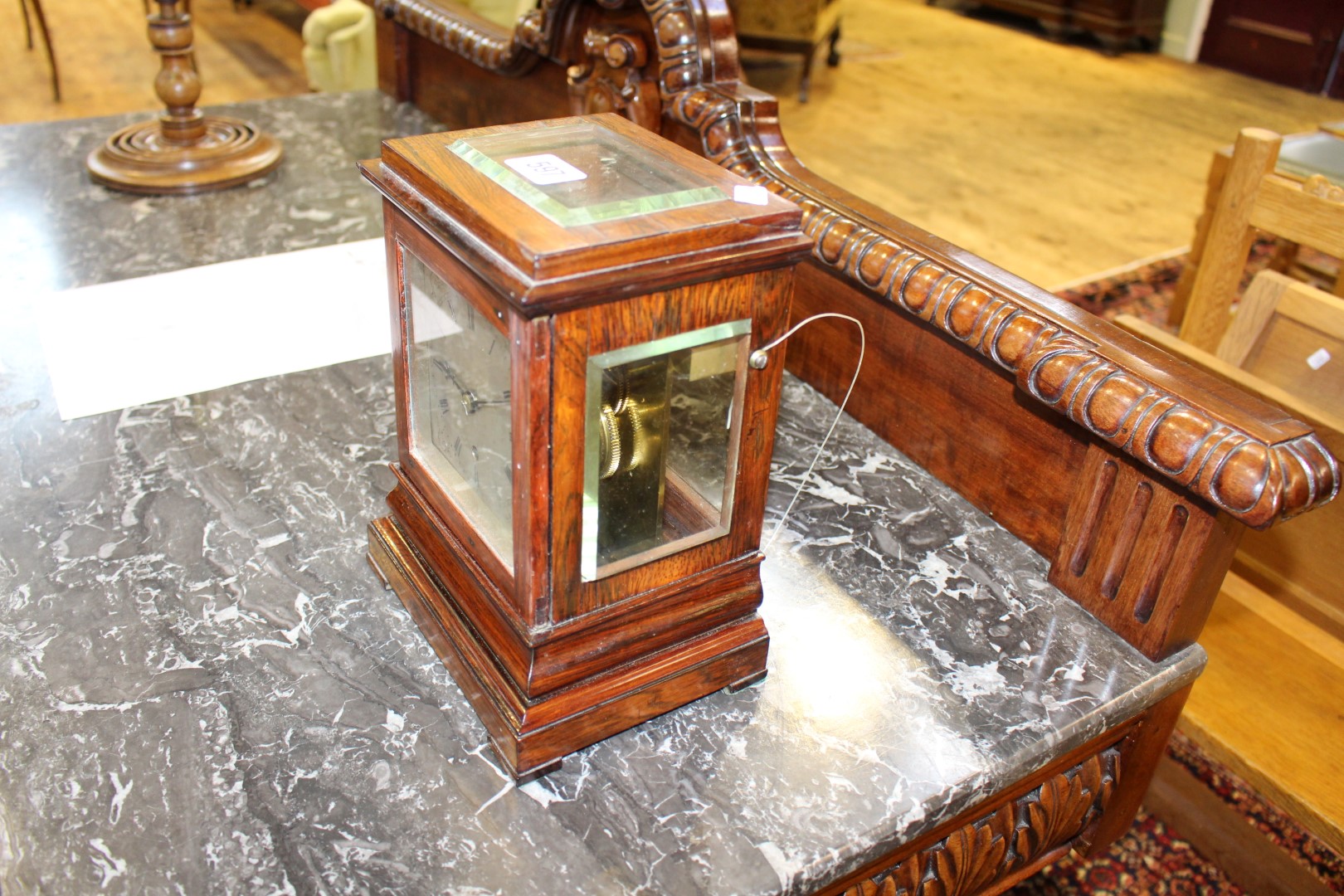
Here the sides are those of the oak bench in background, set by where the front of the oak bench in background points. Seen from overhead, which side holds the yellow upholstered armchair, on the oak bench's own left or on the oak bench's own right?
on the oak bench's own right

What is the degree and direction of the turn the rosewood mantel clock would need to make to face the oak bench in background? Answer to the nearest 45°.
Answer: approximately 180°

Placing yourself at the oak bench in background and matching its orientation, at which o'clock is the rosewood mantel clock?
The rosewood mantel clock is roughly at 11 o'clock from the oak bench in background.

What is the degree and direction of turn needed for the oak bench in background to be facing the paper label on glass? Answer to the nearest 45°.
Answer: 0° — it already faces it
